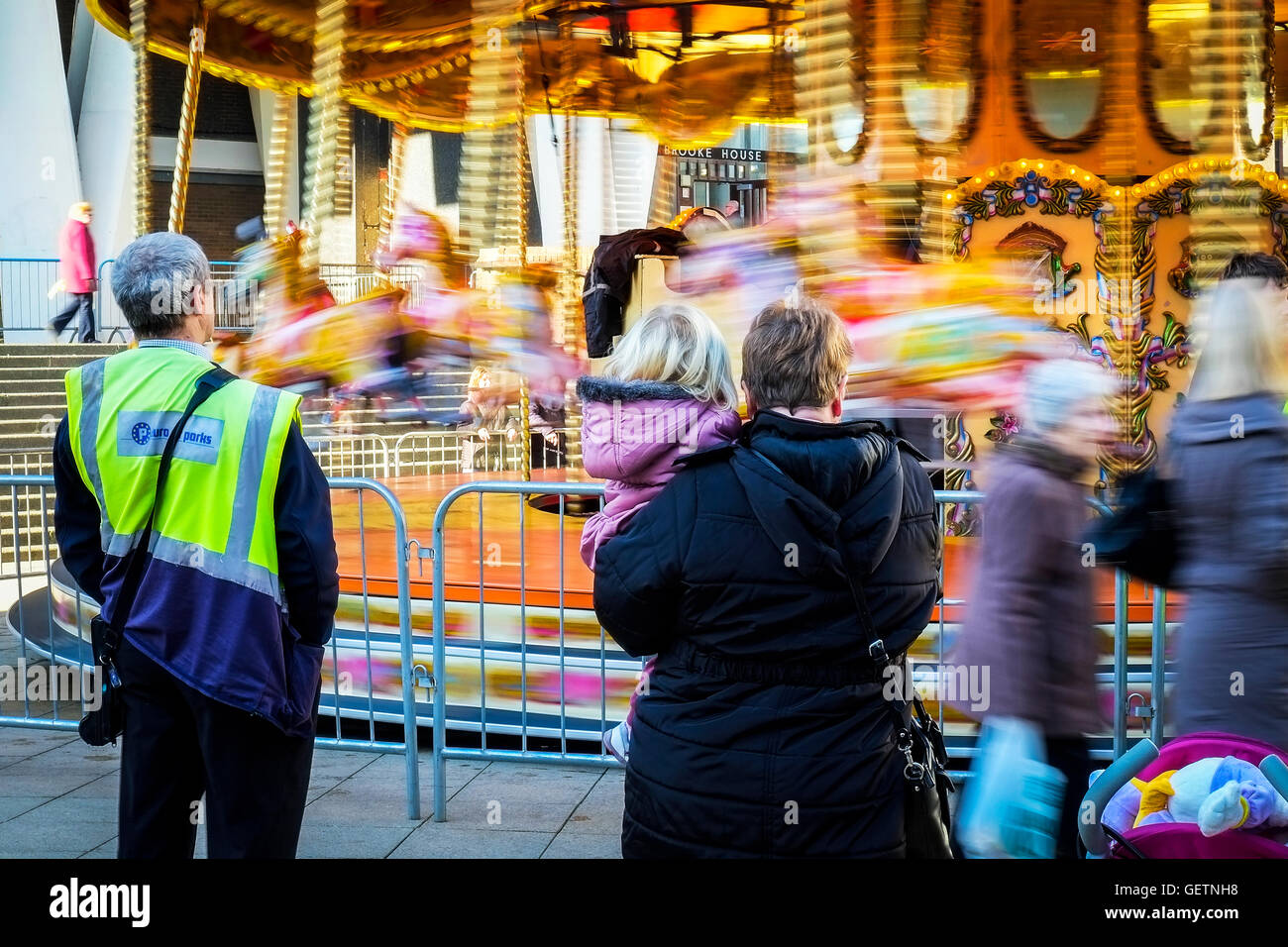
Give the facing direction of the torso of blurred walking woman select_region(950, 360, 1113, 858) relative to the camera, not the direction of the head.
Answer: to the viewer's right

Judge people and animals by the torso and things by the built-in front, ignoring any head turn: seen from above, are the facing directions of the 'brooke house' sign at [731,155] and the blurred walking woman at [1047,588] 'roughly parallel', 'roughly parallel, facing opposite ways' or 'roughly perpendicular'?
roughly perpendicular

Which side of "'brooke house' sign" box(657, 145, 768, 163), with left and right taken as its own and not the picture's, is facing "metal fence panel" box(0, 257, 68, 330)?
right

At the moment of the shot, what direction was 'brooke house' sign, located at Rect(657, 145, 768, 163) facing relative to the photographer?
facing the viewer

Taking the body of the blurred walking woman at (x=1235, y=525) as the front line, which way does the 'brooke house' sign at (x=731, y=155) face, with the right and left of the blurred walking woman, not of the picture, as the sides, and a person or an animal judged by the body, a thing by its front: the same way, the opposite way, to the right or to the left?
the opposite way

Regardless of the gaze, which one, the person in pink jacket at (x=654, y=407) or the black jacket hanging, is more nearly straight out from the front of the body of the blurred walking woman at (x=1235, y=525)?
the black jacket hanging

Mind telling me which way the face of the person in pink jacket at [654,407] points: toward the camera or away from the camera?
away from the camera

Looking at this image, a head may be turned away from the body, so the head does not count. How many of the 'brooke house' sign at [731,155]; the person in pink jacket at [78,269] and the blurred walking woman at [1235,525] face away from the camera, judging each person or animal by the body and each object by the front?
1

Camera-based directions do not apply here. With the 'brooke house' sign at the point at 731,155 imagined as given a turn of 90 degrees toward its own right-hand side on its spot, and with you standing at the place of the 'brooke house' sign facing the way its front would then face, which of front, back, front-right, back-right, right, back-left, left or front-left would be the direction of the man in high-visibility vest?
left

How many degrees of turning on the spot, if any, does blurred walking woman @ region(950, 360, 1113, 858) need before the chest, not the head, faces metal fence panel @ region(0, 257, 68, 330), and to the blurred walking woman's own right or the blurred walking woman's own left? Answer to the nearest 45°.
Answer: approximately 135° to the blurred walking woman's own left

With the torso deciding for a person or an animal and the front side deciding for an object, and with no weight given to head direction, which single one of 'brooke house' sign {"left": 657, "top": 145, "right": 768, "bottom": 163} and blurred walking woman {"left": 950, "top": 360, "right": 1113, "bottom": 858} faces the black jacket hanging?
the 'brooke house' sign
